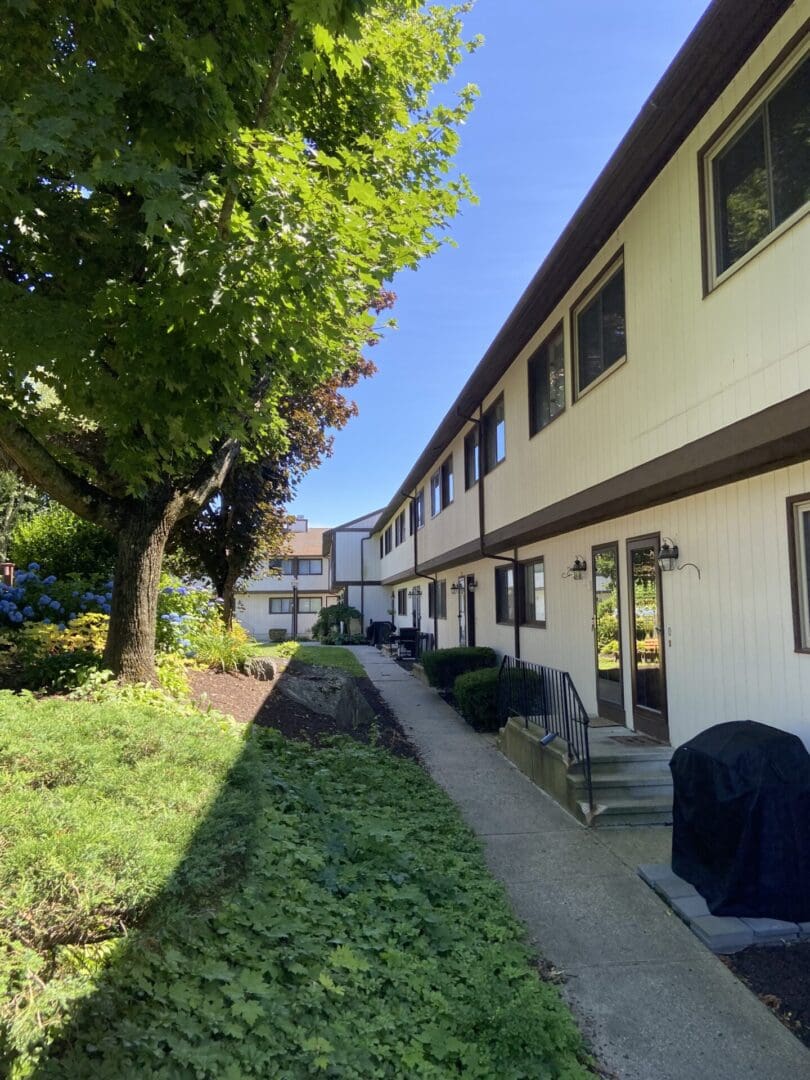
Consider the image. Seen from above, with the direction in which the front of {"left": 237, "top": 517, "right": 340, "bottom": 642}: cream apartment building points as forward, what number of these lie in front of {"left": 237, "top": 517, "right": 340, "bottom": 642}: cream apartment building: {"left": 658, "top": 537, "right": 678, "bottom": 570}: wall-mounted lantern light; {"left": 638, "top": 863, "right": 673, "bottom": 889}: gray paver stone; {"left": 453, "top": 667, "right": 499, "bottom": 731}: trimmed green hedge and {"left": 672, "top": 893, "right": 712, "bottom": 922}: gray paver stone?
4

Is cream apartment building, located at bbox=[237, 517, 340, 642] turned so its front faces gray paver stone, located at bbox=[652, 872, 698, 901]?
yes

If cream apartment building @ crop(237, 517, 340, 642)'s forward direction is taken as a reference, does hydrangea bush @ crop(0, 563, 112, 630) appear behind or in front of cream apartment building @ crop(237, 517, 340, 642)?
in front

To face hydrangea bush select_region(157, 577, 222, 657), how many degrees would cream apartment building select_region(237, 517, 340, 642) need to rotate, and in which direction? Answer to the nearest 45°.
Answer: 0° — it already faces it

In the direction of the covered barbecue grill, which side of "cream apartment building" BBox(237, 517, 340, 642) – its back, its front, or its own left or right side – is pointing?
front

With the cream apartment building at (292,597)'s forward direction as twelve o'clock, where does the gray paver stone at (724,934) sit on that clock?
The gray paver stone is roughly at 12 o'clock from the cream apartment building.

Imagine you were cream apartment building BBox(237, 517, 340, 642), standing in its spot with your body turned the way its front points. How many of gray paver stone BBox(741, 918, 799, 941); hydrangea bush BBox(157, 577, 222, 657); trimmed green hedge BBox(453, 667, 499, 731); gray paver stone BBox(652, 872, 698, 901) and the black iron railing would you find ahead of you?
5

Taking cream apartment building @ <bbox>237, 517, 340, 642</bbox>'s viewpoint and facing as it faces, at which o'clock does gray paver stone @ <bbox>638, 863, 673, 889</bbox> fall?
The gray paver stone is roughly at 12 o'clock from the cream apartment building.

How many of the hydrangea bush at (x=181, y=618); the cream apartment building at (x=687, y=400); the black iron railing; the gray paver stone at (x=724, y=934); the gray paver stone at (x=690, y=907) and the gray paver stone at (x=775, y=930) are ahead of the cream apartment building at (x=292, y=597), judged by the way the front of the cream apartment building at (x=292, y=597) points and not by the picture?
6

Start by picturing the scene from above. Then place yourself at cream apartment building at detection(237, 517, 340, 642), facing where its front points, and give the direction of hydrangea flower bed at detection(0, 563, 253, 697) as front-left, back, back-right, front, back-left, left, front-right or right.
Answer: front

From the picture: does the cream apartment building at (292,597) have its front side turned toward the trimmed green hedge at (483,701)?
yes

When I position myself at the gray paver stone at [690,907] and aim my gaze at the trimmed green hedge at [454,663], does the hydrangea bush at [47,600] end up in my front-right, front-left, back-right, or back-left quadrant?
front-left

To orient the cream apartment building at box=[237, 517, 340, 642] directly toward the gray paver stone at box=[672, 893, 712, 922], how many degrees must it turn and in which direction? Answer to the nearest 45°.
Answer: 0° — it already faces it

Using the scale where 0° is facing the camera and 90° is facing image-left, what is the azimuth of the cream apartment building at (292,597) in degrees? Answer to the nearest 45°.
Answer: approximately 0°

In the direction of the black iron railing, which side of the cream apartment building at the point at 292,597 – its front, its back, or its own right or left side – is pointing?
front

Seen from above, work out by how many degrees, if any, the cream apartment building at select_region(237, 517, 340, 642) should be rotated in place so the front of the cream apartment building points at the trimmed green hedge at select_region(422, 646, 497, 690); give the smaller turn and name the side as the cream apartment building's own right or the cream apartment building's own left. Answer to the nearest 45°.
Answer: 0° — it already faces it
